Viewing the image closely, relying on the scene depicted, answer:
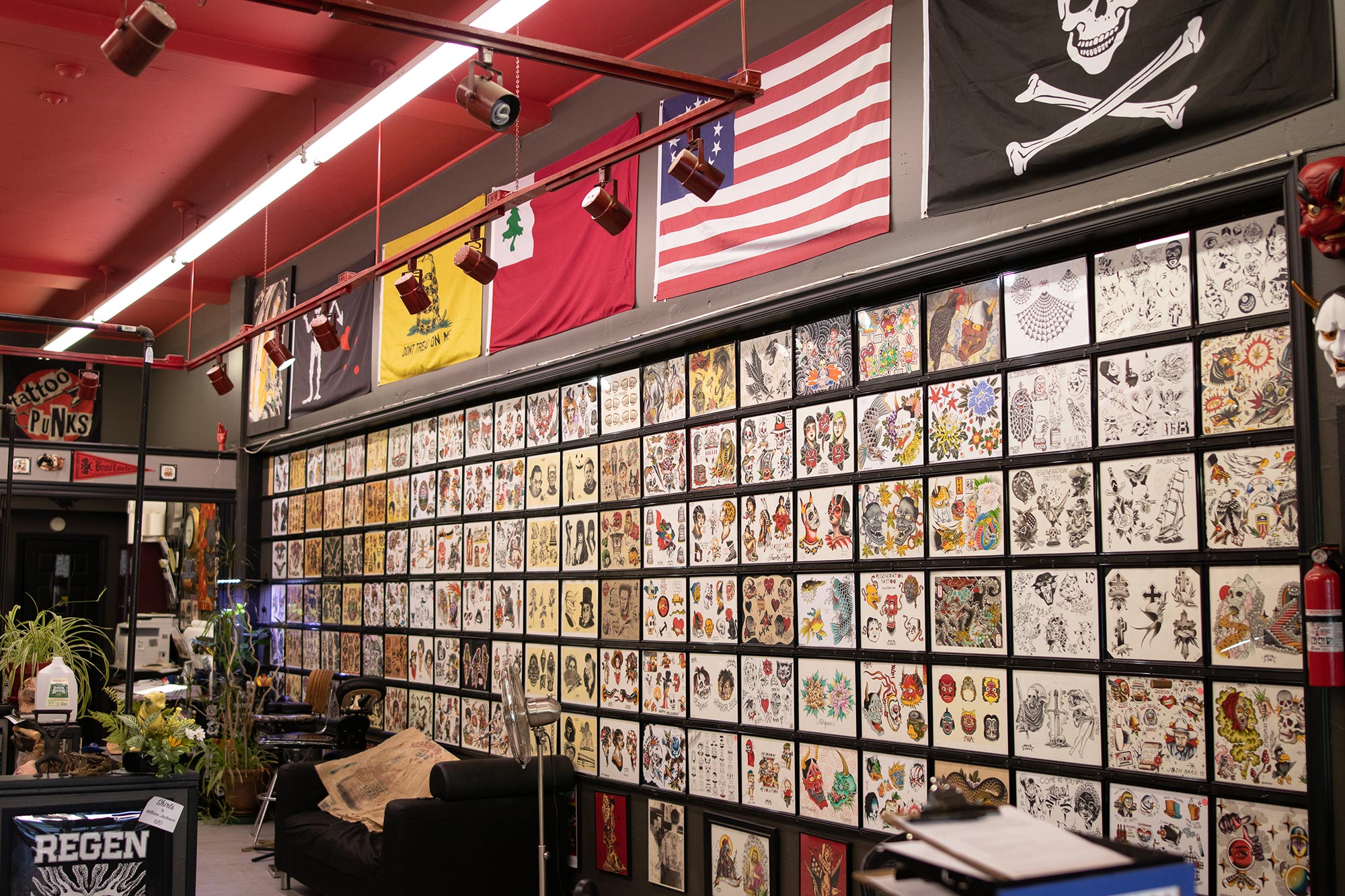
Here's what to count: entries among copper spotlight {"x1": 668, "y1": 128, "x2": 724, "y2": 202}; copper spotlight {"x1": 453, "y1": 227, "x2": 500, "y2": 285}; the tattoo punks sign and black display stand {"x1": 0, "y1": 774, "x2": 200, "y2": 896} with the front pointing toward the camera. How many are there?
2

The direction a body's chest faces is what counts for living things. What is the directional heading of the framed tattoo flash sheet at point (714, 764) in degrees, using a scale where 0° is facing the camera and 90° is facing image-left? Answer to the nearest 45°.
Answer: approximately 45°

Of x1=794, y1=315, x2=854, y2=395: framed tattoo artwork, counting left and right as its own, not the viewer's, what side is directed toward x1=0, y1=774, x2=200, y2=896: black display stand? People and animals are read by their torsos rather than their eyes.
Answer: front

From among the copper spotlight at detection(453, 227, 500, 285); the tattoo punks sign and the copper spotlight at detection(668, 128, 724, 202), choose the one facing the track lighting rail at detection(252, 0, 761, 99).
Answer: the tattoo punks sign

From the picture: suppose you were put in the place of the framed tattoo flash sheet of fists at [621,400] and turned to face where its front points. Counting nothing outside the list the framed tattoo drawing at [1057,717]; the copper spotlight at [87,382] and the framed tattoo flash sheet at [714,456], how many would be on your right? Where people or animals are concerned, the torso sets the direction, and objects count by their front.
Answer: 1

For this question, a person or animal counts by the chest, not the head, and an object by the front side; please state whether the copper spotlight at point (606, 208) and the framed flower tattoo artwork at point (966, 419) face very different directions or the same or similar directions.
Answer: very different directions

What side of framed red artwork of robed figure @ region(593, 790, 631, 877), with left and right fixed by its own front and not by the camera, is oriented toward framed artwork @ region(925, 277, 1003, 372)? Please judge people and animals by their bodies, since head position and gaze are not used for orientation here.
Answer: left
